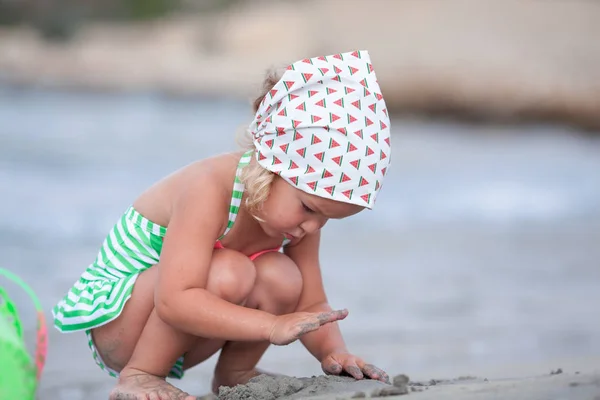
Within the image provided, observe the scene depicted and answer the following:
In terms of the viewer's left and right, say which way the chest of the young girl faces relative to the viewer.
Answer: facing the viewer and to the right of the viewer
